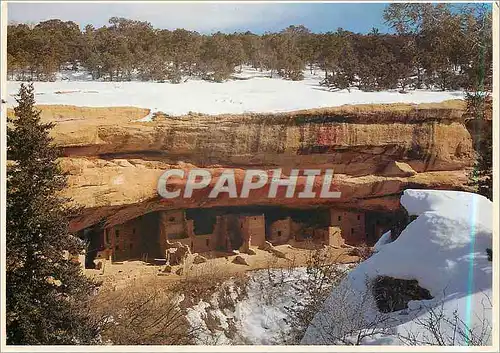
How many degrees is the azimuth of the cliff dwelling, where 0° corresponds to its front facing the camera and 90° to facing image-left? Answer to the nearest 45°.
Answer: approximately 0°
